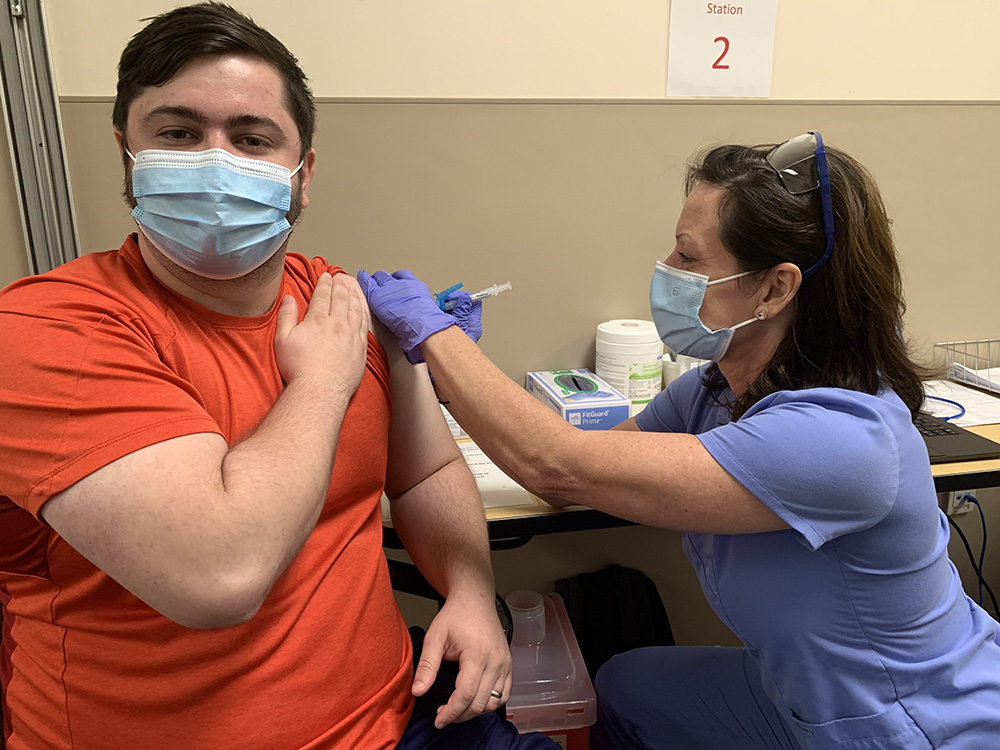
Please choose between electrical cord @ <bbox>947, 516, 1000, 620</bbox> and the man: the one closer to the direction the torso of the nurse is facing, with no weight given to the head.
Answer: the man

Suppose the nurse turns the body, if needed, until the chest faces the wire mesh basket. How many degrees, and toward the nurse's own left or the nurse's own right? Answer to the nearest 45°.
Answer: approximately 135° to the nurse's own right

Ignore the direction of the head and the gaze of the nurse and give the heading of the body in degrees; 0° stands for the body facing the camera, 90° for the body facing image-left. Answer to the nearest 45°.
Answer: approximately 90°

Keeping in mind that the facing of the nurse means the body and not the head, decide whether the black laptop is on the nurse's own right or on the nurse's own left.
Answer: on the nurse's own right

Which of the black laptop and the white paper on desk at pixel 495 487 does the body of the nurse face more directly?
the white paper on desk

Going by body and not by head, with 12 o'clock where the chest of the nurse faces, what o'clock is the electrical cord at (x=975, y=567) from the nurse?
The electrical cord is roughly at 4 o'clock from the nurse.

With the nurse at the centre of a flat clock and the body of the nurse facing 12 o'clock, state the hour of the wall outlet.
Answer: The wall outlet is roughly at 4 o'clock from the nurse.

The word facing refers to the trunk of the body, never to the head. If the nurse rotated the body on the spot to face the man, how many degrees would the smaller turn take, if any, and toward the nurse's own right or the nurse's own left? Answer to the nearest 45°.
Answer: approximately 45° to the nurse's own left

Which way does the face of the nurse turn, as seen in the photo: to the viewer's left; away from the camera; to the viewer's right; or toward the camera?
to the viewer's left

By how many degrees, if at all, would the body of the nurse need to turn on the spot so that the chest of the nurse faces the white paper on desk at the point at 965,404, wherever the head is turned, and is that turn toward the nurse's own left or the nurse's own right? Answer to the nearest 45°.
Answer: approximately 135° to the nurse's own right

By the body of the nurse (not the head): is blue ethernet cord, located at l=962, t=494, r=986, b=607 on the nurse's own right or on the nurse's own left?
on the nurse's own right

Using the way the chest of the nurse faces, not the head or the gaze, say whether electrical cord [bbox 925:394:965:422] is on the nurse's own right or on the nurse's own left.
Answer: on the nurse's own right
